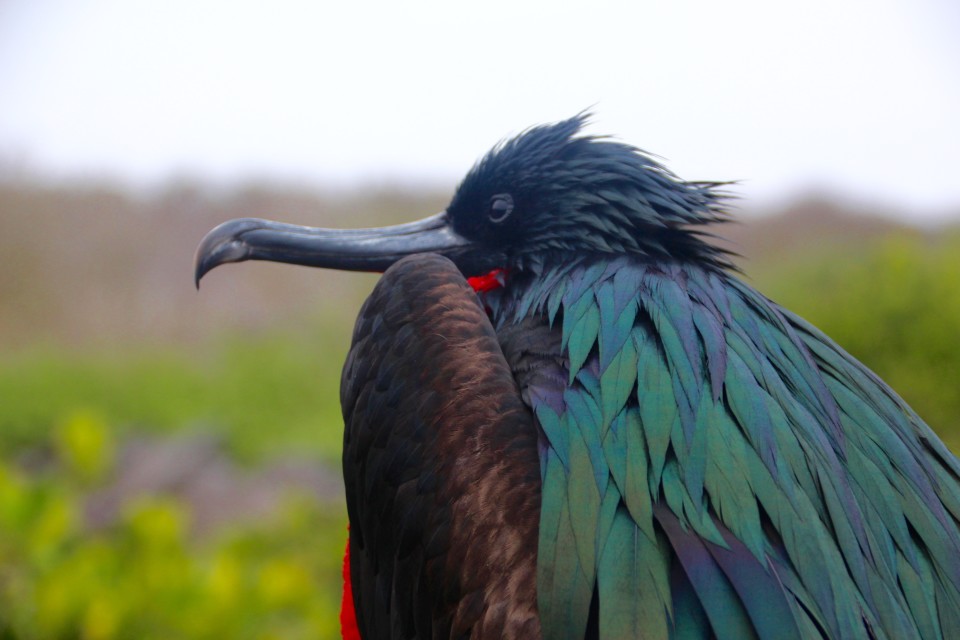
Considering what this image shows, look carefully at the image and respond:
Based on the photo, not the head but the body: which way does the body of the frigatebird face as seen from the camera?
to the viewer's left
